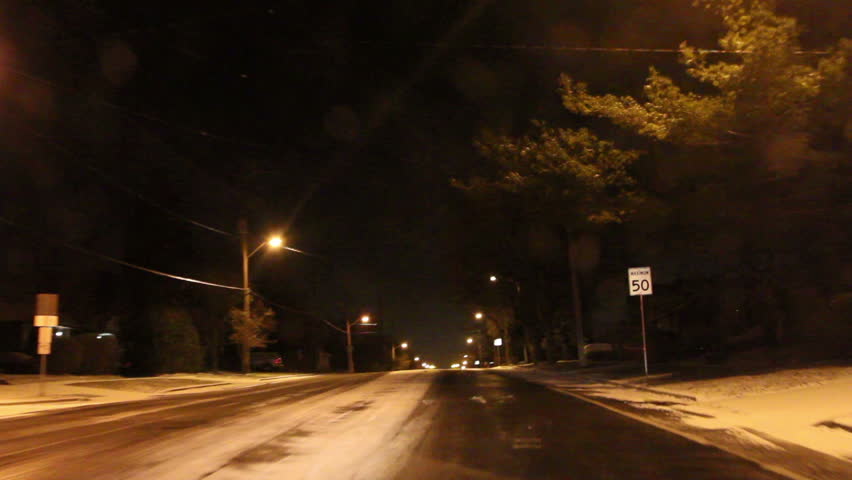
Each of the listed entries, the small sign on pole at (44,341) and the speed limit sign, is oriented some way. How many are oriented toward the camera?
2

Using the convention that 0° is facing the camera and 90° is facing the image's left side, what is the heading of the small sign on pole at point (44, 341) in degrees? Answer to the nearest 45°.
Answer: approximately 0°

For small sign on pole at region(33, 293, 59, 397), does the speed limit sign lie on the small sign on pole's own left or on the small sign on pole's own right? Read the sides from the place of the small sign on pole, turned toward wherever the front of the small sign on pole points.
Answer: on the small sign on pole's own left

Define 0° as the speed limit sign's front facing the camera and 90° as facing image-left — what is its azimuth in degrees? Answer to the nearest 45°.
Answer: approximately 0°

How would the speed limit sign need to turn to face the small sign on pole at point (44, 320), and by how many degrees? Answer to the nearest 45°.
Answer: approximately 90° to its right

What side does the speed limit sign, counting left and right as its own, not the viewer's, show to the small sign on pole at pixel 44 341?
right
